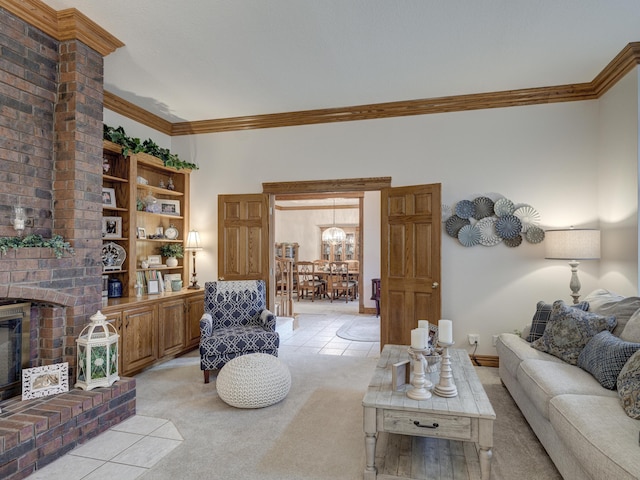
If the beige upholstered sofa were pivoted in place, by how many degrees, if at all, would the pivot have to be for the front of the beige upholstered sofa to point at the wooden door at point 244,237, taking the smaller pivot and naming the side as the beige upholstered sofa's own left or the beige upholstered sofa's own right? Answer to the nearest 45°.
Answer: approximately 45° to the beige upholstered sofa's own right

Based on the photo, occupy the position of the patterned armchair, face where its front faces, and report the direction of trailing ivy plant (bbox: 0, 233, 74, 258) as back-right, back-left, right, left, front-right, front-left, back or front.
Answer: right

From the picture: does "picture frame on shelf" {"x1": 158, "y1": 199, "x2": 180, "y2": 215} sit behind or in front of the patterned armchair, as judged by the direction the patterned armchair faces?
behind

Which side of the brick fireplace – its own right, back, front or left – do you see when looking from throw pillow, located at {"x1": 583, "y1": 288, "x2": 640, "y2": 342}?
front

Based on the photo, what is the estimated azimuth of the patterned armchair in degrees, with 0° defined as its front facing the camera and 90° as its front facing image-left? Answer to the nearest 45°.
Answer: approximately 315°

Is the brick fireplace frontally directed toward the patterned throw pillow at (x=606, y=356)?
yes

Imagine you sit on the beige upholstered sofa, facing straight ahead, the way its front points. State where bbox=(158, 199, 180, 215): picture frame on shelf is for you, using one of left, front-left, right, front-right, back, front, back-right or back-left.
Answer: front-right

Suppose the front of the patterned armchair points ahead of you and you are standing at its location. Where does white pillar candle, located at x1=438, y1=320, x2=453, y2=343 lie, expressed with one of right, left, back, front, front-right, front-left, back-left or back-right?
front

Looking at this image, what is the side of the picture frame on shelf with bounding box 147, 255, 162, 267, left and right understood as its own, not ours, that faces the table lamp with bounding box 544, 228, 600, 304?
front

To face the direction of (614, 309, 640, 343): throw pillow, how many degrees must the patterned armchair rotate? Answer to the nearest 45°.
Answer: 0° — it already faces it

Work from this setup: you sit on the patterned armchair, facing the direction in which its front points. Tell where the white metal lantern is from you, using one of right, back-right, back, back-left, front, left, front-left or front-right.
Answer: right

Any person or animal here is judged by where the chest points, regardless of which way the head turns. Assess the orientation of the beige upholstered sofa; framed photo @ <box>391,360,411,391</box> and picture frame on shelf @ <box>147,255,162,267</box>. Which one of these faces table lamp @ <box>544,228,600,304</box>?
the picture frame on shelf
